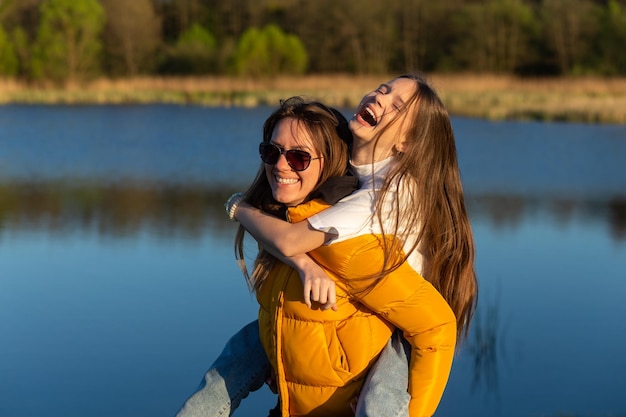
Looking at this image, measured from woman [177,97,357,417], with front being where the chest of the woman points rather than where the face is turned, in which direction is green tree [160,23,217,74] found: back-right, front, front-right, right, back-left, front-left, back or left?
back-right

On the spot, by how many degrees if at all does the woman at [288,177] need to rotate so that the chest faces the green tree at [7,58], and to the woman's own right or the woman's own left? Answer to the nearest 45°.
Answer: approximately 135° to the woman's own right

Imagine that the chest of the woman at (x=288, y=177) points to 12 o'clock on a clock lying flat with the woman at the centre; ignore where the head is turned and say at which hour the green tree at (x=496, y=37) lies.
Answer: The green tree is roughly at 5 o'clock from the woman.

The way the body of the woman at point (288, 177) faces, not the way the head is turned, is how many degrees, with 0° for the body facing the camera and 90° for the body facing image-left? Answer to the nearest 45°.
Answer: approximately 45°

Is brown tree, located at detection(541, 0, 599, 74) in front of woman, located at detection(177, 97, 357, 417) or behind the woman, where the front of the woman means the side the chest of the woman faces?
behind

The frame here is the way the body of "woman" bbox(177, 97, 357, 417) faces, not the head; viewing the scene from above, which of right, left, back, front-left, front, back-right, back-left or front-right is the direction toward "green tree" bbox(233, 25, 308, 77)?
back-right

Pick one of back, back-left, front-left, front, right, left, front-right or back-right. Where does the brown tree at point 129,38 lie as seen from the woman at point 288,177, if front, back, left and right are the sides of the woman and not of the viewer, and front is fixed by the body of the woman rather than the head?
back-right

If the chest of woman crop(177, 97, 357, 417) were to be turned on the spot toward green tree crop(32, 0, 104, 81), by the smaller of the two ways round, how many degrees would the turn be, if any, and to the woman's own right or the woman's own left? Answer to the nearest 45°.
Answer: approximately 135° to the woman's own right
